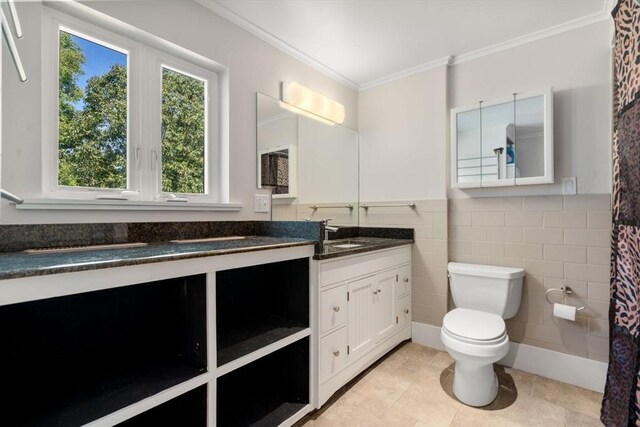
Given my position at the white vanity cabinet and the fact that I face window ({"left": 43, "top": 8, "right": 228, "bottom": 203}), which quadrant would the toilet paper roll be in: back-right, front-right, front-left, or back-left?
back-left

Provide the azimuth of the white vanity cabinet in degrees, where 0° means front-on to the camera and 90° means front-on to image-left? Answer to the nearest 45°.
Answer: approximately 315°

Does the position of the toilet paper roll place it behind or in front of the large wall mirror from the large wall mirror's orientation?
in front

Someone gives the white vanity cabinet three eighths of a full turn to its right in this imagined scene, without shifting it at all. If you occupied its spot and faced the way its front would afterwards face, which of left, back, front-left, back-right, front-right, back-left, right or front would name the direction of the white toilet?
back

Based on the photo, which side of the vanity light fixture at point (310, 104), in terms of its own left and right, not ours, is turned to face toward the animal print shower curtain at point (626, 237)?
front

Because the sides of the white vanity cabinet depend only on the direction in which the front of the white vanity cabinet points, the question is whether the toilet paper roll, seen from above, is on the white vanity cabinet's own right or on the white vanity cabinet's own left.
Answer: on the white vanity cabinet's own left

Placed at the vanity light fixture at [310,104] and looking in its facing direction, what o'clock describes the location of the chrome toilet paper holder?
The chrome toilet paper holder is roughly at 11 o'clock from the vanity light fixture.

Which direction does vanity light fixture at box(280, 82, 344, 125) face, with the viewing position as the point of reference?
facing the viewer and to the right of the viewer

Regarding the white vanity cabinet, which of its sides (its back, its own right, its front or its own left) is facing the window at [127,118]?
right

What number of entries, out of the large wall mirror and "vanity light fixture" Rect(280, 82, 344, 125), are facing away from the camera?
0
